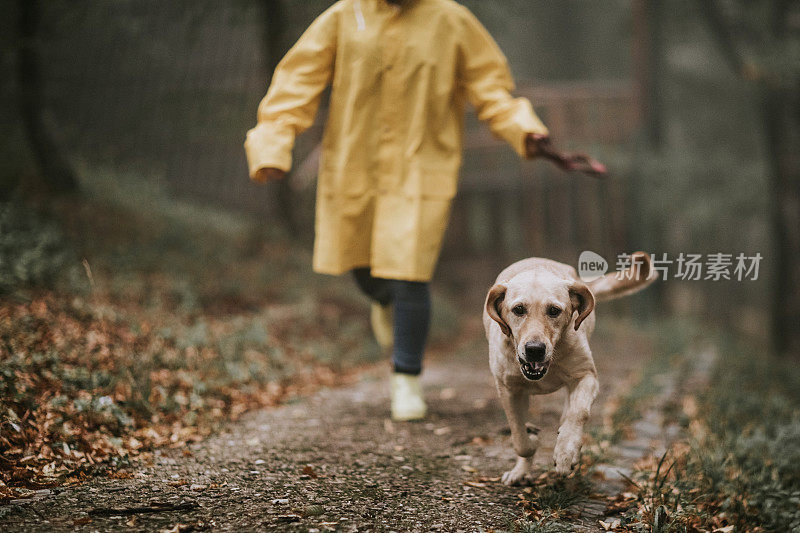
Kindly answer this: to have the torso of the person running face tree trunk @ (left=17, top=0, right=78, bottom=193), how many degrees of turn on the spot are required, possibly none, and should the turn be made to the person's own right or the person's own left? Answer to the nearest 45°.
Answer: approximately 135° to the person's own right

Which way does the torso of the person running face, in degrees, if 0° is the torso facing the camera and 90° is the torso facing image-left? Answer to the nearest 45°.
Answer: approximately 0°

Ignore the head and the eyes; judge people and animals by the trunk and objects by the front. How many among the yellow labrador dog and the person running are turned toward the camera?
2

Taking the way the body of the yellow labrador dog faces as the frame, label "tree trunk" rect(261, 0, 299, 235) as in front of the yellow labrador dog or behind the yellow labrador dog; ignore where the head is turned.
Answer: behind

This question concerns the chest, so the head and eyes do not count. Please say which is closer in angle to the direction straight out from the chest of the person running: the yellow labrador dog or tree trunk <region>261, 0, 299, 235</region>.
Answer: the yellow labrador dog

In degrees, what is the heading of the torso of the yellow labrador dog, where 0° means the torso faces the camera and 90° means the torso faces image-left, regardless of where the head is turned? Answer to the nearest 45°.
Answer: approximately 0°

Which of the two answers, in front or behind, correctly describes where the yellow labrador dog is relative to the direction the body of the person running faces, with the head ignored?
in front
